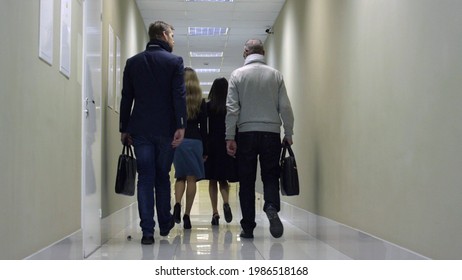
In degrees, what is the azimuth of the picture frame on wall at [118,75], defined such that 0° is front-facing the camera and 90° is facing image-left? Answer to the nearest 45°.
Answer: approximately 270°

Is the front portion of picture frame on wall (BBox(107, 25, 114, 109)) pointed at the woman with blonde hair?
yes

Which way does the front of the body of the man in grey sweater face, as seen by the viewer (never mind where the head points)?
away from the camera

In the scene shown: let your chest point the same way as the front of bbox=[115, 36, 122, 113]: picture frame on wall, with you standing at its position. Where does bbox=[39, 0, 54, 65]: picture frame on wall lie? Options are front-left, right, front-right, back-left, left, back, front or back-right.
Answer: right

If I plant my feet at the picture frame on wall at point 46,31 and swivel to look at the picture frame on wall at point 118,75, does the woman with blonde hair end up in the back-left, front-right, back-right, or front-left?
front-right

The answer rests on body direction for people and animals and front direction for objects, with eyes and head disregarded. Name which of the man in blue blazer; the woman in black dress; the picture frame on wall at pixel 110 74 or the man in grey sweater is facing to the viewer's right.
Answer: the picture frame on wall

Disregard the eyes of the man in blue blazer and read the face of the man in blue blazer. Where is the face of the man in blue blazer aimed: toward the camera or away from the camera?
away from the camera

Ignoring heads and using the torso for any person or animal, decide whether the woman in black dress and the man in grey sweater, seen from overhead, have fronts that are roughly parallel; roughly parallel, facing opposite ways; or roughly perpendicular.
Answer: roughly parallel

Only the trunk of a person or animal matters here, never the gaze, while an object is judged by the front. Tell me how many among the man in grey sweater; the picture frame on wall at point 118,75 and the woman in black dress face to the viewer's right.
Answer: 1

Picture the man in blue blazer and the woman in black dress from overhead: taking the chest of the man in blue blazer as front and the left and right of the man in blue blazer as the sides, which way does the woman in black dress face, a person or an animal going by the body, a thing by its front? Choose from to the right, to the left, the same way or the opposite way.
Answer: the same way

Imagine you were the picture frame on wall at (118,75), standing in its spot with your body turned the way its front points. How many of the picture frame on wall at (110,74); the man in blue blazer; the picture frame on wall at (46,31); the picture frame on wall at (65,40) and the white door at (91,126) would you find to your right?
5

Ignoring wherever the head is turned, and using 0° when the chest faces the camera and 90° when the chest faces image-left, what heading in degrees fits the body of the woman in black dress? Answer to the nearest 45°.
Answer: approximately 180°

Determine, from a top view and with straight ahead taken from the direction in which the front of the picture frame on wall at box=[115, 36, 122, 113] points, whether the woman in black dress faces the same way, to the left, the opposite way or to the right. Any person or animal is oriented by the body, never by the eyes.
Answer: to the left

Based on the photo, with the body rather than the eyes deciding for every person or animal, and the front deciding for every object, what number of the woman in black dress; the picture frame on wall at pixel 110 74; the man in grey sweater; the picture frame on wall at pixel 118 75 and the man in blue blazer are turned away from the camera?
3

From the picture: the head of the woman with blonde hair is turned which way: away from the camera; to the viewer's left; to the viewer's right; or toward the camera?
away from the camera
